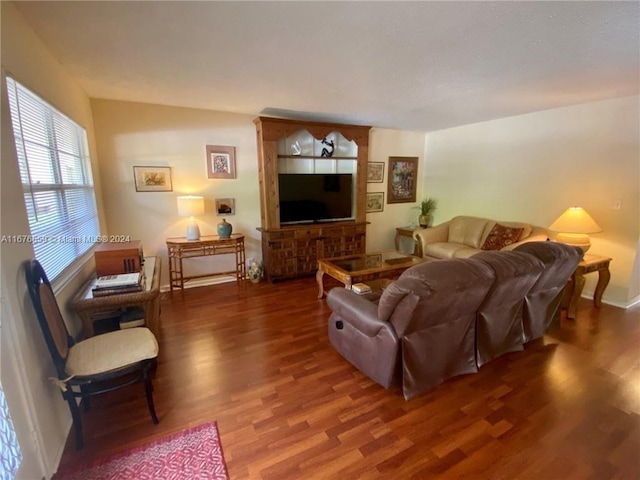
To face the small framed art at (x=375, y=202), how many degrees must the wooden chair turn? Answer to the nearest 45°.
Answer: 0° — it already faces it

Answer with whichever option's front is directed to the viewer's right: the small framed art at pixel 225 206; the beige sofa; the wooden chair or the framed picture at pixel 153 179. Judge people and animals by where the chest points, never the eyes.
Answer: the wooden chair

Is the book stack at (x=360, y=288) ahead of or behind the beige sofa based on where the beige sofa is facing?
ahead

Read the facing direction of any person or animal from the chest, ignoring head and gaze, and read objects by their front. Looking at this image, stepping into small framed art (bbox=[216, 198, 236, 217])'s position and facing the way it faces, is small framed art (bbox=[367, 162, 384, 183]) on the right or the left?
on its left

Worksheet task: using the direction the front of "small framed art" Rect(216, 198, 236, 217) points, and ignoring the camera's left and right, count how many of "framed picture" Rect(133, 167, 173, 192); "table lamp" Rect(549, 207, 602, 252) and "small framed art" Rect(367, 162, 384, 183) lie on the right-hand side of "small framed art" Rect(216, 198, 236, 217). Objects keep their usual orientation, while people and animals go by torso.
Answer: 1

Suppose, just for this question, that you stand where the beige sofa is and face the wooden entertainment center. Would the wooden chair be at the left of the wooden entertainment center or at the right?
left

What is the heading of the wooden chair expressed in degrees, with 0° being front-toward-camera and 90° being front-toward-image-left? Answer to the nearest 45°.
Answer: approximately 270°

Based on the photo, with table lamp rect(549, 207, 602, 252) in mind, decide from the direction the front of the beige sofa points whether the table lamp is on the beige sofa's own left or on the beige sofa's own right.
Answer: on the beige sofa's own left

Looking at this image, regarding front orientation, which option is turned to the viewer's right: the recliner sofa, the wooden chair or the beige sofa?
the wooden chair
